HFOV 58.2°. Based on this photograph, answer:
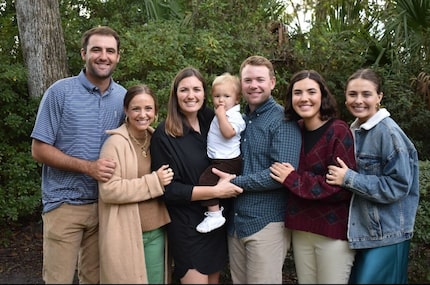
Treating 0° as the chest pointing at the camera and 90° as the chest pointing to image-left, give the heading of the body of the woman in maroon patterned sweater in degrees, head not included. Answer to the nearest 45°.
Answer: approximately 45°

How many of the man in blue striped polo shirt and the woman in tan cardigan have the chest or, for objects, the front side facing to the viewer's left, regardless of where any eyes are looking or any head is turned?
0

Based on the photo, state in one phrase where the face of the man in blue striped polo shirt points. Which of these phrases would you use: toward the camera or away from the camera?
toward the camera

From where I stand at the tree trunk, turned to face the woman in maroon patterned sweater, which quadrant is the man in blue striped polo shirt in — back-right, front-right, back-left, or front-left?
front-right

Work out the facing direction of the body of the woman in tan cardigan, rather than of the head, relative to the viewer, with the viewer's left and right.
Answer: facing the viewer and to the right of the viewer

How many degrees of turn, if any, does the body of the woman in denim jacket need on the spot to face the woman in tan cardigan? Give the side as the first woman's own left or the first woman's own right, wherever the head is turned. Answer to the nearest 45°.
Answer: approximately 45° to the first woman's own right

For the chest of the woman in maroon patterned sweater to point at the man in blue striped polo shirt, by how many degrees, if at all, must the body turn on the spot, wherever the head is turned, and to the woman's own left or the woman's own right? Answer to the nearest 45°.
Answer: approximately 45° to the woman's own right

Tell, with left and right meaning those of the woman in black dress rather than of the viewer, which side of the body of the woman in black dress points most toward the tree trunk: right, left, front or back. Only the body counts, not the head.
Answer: back

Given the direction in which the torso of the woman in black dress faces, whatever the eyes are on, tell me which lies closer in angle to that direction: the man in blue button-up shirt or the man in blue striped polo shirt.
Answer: the man in blue button-up shirt

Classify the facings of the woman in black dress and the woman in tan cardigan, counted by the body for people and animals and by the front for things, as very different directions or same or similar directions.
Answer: same or similar directions

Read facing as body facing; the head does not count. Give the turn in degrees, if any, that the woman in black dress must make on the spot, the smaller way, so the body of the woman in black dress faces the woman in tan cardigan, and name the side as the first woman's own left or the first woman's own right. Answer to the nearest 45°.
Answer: approximately 135° to the first woman's own right

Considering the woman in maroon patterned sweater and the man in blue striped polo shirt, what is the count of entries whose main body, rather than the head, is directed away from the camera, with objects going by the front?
0

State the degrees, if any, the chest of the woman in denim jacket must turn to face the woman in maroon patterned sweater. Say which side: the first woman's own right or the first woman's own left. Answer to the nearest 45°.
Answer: approximately 45° to the first woman's own right

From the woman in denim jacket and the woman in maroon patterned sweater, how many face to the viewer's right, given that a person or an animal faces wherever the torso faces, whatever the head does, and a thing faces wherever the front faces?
0

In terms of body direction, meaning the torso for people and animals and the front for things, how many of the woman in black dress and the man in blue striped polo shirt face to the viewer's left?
0

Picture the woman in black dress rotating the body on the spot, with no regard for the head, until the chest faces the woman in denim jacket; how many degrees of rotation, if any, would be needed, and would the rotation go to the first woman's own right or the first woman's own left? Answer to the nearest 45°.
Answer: approximately 45° to the first woman's own left

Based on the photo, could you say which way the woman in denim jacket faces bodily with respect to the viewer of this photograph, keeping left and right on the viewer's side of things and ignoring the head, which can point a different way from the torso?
facing the viewer and to the left of the viewer

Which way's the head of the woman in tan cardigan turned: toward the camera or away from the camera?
toward the camera

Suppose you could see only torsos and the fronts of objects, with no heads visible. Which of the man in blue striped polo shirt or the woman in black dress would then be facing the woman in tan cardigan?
the man in blue striped polo shirt
